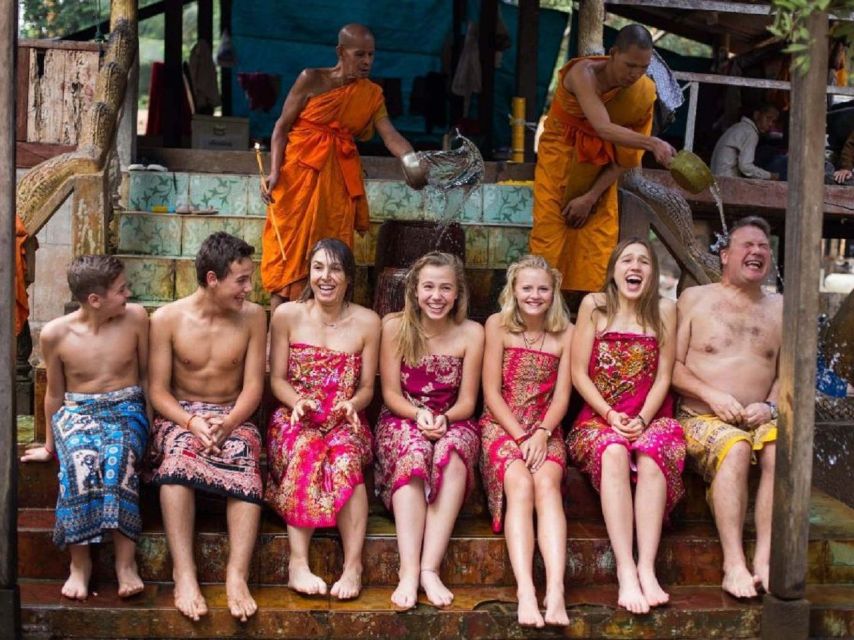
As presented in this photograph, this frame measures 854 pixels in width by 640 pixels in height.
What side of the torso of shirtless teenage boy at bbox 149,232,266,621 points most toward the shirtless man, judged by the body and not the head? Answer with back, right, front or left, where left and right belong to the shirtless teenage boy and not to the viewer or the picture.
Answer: left

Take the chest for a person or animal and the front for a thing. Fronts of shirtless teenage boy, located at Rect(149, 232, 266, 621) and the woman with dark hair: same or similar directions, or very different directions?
same or similar directions

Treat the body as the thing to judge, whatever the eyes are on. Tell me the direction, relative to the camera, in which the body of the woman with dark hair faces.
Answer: toward the camera

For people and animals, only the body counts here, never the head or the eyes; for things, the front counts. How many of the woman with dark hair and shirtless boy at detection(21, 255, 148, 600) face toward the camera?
2

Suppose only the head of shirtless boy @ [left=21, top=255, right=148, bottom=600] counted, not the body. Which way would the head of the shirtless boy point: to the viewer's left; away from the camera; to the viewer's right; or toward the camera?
to the viewer's right

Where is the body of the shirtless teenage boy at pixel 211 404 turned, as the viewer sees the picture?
toward the camera

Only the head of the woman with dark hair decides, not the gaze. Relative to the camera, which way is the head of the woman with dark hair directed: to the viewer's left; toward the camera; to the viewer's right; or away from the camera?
toward the camera

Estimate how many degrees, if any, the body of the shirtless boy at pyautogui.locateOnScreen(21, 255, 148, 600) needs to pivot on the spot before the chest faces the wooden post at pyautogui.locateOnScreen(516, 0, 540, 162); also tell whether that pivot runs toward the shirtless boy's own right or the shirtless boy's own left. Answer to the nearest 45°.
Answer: approximately 135° to the shirtless boy's own left

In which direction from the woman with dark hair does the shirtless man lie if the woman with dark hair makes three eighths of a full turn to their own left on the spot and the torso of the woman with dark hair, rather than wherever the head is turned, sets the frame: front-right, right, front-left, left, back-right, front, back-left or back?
front-right

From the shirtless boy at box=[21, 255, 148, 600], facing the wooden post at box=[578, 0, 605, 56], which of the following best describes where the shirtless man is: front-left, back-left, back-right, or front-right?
front-right

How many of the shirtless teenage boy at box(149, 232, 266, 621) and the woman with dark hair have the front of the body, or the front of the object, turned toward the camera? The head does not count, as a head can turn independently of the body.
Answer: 2

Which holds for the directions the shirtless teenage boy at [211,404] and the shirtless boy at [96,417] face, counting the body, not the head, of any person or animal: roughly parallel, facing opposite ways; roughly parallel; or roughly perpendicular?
roughly parallel

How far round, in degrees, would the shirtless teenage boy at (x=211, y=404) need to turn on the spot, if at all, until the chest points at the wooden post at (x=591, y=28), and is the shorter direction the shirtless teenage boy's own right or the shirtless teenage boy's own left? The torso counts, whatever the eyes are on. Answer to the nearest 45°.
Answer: approximately 135° to the shirtless teenage boy's own left
